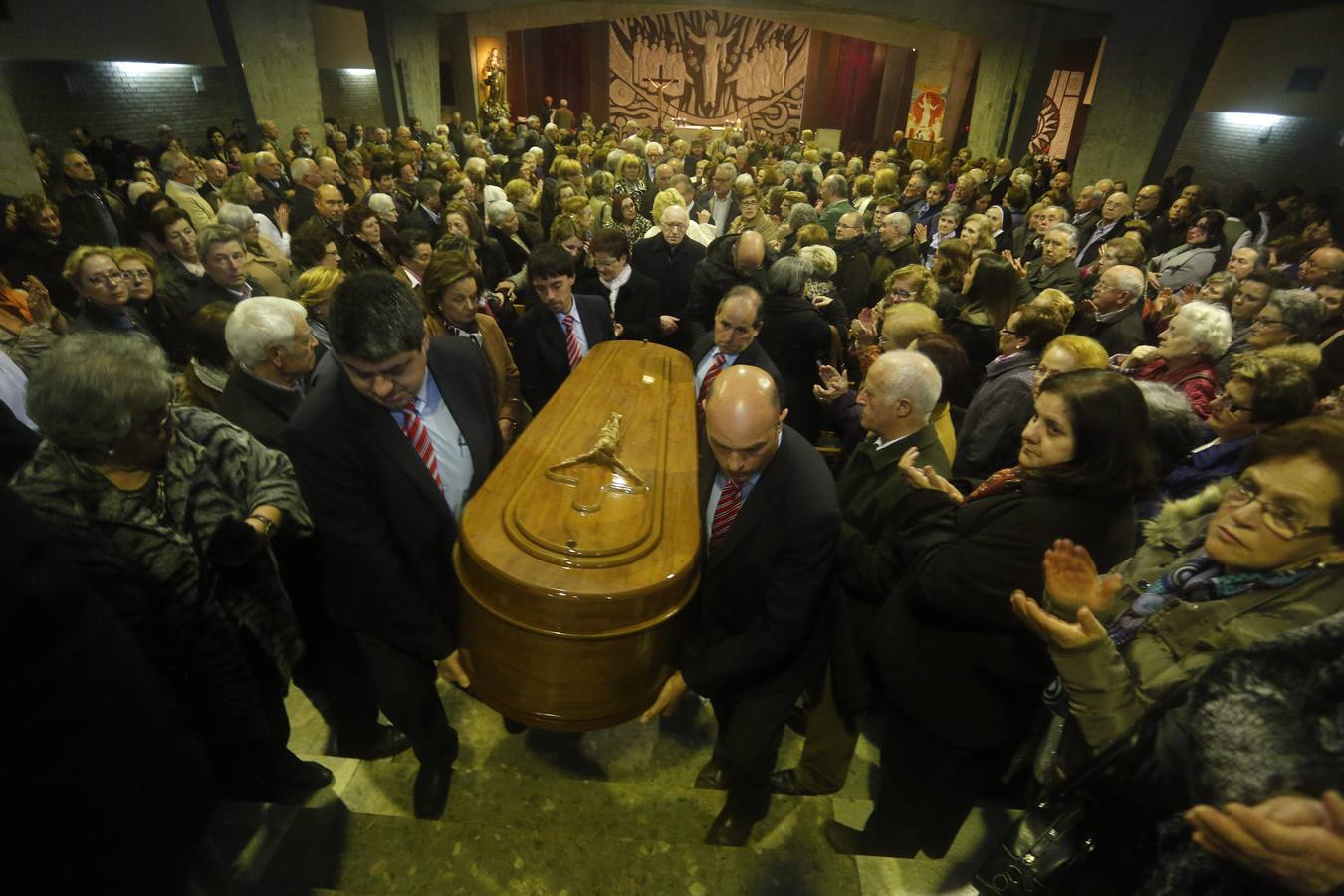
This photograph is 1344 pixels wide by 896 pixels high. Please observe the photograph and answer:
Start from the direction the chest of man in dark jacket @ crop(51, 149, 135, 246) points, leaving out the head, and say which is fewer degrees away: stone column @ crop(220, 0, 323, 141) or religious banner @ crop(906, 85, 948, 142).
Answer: the religious banner

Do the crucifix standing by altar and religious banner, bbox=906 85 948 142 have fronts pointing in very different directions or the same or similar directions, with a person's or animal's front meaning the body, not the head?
same or similar directions

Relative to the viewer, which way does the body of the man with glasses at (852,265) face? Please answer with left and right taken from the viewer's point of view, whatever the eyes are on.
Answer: facing the viewer and to the left of the viewer

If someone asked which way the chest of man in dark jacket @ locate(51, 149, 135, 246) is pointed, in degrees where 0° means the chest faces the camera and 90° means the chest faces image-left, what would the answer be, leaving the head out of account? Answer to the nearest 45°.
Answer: approximately 315°

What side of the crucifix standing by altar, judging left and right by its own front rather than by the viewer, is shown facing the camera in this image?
front

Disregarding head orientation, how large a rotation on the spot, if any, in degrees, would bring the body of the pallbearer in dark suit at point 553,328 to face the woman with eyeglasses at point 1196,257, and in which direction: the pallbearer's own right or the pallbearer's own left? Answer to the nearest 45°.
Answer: approximately 90° to the pallbearer's own left

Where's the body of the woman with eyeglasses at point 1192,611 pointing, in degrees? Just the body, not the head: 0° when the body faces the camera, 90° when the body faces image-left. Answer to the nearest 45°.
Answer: approximately 45°

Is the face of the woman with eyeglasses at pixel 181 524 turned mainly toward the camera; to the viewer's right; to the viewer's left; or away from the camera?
to the viewer's right

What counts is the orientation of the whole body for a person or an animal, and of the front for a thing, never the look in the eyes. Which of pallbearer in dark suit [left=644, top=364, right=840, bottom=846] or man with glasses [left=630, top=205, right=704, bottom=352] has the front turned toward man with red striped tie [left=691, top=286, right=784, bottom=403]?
man with glasses [left=630, top=205, right=704, bottom=352]

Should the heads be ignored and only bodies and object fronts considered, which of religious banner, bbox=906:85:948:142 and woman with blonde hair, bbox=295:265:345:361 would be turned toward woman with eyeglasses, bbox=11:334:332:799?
the religious banner

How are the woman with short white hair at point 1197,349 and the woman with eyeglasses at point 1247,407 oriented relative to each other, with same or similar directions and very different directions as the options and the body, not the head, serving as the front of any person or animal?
same or similar directions

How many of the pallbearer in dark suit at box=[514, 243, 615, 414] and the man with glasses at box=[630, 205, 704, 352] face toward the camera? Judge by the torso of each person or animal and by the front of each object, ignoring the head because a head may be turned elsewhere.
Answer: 2

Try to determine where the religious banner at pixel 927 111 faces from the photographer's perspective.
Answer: facing the viewer

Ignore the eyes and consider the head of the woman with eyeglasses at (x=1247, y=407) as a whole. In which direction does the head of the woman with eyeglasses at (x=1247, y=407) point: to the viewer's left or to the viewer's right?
to the viewer's left

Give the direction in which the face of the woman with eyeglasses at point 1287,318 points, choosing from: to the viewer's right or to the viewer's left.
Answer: to the viewer's left

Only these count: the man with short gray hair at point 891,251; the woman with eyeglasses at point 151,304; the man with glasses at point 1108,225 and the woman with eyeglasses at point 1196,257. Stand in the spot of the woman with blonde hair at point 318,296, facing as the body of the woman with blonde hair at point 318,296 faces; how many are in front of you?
3

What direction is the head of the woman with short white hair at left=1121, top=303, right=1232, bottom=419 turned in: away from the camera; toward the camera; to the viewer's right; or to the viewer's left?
to the viewer's left
